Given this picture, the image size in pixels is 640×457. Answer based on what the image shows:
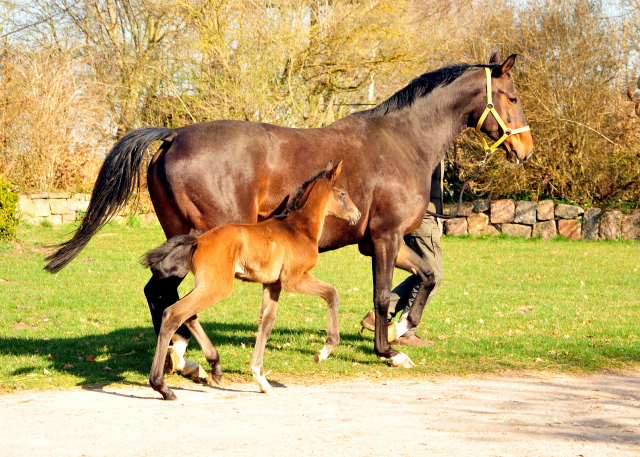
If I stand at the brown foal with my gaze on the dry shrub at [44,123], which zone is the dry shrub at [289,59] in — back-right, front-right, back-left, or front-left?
front-right

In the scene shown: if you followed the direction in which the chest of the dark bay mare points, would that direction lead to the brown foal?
no

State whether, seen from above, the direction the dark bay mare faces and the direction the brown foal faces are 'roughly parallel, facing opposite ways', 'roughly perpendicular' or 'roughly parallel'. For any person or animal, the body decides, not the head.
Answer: roughly parallel

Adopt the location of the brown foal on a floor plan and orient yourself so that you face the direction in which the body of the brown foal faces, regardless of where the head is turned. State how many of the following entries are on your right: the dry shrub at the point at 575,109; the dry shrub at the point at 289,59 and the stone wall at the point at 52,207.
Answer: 0

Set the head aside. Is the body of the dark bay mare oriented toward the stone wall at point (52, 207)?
no

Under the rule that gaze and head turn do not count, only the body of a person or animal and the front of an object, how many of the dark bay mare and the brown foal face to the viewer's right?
2

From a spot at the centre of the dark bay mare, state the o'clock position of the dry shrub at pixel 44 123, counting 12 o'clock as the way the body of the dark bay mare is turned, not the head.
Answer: The dry shrub is roughly at 8 o'clock from the dark bay mare.

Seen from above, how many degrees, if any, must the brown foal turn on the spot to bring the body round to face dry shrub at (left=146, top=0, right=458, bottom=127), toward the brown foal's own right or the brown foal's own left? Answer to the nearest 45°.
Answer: approximately 90° to the brown foal's own left

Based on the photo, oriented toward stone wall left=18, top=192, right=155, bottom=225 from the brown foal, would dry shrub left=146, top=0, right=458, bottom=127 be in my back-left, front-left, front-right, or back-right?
front-right

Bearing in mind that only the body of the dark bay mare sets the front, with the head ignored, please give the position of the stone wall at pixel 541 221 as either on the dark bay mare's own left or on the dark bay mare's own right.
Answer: on the dark bay mare's own left

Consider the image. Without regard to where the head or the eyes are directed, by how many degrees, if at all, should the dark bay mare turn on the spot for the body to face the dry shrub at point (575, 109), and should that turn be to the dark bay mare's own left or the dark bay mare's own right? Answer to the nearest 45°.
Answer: approximately 45° to the dark bay mare's own left

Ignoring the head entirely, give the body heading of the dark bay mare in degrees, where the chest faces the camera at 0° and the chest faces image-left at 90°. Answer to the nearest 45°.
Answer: approximately 270°

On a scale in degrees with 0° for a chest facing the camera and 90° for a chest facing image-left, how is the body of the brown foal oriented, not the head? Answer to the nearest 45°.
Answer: approximately 270°

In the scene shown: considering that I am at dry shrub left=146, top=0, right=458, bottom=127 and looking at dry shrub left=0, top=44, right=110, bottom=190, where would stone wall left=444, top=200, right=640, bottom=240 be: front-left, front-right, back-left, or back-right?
back-left
